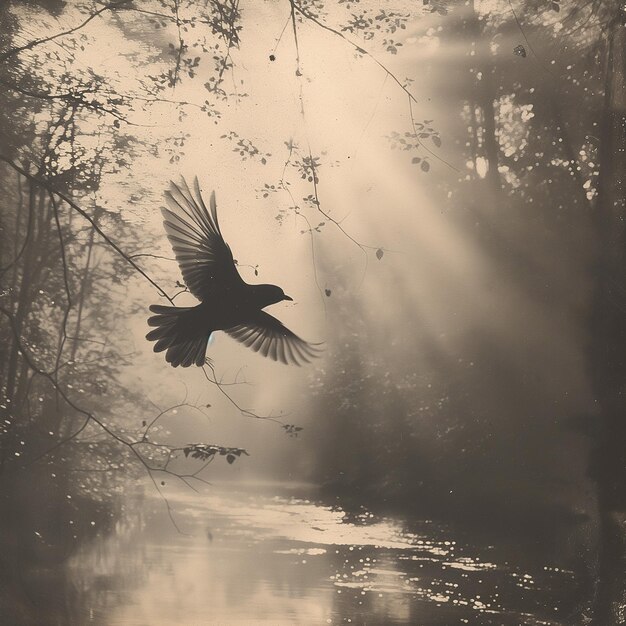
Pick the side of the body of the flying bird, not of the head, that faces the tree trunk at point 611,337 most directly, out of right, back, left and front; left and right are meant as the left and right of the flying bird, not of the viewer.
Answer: front

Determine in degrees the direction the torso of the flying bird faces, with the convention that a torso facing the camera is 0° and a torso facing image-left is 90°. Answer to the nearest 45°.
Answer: approximately 270°
